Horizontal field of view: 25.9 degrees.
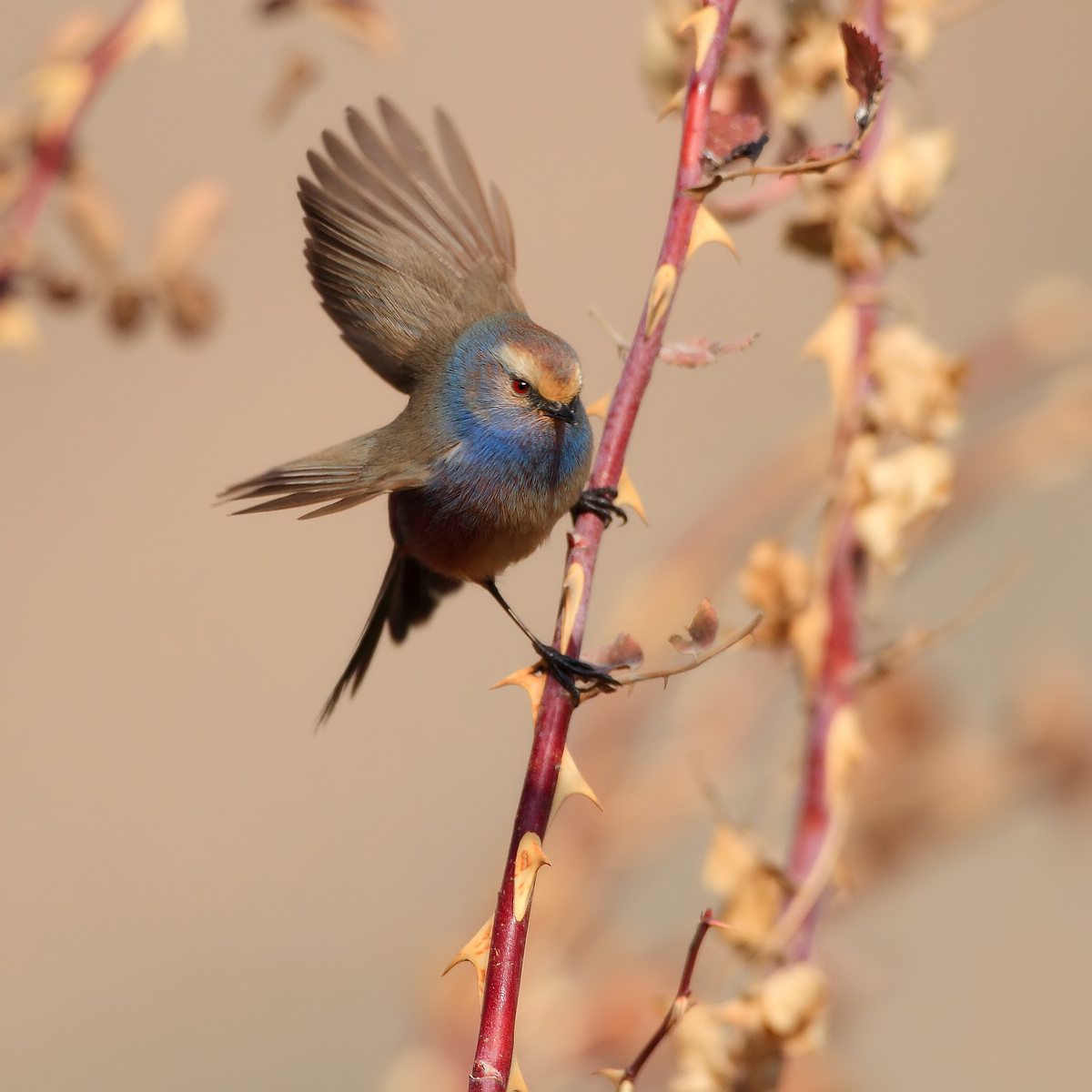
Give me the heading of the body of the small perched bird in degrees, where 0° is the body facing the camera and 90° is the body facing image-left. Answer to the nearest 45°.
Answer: approximately 315°
